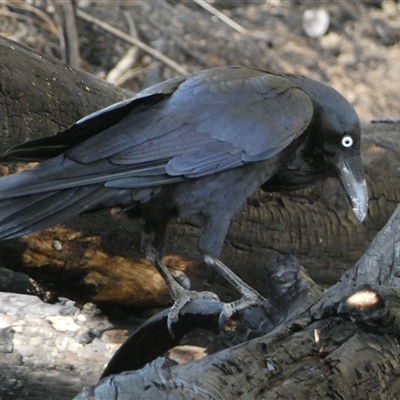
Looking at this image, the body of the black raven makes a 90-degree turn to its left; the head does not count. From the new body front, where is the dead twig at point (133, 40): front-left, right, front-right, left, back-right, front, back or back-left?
front

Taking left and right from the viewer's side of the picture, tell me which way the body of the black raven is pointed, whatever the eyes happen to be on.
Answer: facing to the right of the viewer

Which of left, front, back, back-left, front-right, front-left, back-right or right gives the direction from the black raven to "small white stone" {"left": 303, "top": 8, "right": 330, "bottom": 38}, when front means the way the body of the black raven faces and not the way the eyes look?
left

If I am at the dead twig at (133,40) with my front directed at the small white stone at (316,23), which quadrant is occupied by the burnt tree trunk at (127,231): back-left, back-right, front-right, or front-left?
back-right

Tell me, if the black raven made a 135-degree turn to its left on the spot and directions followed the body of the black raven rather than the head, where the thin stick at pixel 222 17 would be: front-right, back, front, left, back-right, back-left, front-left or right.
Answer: front-right

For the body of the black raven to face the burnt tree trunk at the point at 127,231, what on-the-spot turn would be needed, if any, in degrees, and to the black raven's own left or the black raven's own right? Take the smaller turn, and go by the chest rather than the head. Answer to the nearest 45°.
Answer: approximately 135° to the black raven's own left
